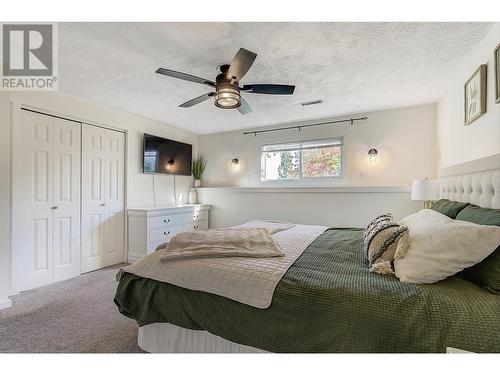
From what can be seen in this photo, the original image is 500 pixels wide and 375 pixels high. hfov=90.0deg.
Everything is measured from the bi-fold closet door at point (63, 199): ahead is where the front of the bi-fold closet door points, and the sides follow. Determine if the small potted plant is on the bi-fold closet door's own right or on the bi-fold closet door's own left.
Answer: on the bi-fold closet door's own left

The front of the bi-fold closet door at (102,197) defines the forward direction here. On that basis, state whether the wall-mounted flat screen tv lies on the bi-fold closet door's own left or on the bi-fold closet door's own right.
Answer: on the bi-fold closet door's own left

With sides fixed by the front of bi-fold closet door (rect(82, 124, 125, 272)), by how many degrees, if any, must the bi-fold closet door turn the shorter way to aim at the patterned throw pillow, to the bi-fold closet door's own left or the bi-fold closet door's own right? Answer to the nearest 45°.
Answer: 0° — it already faces it

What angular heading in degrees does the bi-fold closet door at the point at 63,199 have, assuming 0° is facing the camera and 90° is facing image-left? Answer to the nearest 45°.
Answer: approximately 315°

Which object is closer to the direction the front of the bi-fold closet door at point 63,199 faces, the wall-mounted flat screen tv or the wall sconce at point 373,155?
the wall sconce

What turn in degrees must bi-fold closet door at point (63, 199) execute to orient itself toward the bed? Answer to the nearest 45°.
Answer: approximately 45° to its right

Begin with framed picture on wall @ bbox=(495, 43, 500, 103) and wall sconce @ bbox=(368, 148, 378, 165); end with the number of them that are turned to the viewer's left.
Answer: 1

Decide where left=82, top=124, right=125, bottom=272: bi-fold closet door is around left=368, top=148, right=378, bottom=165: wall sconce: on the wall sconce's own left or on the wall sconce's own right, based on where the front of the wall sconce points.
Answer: on the wall sconce's own right

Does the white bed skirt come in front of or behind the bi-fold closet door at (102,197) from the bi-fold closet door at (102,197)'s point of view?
in front

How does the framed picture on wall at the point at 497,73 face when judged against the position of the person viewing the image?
facing to the left of the viewer

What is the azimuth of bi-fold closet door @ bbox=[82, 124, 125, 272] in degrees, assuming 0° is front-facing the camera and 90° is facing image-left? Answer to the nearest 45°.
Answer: approximately 315°

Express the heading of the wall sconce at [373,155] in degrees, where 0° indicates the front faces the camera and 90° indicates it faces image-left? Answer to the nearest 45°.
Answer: approximately 0°
